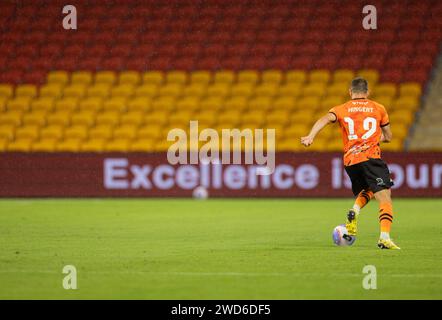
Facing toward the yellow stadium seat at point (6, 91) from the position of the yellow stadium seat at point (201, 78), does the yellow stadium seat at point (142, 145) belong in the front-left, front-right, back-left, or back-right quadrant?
front-left

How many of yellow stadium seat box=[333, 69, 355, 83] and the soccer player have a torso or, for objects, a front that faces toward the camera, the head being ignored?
1

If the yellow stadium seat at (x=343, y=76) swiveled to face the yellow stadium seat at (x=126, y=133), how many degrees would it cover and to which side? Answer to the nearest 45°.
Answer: approximately 90° to its right

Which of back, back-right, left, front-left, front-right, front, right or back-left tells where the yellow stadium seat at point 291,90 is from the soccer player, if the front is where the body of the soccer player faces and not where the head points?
front

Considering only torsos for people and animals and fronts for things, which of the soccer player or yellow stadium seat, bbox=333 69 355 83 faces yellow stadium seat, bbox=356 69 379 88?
the soccer player

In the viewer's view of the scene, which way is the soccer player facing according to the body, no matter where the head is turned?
away from the camera

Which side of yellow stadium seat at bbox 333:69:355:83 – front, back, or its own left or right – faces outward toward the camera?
front

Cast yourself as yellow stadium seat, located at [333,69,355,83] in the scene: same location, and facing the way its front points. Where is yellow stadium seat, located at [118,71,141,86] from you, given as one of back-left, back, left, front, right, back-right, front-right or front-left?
right

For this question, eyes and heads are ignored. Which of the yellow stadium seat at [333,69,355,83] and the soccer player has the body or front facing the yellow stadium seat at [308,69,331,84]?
the soccer player

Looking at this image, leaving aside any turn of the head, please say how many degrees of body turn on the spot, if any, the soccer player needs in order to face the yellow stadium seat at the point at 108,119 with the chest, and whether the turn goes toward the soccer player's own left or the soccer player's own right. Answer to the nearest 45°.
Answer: approximately 45° to the soccer player's own left

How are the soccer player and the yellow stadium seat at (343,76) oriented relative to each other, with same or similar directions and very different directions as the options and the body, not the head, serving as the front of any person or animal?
very different directions

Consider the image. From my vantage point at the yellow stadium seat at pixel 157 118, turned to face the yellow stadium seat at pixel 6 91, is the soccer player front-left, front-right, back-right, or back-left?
back-left

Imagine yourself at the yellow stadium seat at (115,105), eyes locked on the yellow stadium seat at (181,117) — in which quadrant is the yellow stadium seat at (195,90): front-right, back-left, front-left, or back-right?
front-left

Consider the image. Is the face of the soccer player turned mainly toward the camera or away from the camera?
away from the camera

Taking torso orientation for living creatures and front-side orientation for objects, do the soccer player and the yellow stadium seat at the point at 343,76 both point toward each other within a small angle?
yes

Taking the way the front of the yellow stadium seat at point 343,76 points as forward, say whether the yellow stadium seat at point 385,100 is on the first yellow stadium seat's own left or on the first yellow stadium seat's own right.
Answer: on the first yellow stadium seat's own left

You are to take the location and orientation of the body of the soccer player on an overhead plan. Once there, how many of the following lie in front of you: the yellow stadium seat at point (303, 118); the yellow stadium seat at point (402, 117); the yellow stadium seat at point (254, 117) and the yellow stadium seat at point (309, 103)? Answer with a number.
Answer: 4

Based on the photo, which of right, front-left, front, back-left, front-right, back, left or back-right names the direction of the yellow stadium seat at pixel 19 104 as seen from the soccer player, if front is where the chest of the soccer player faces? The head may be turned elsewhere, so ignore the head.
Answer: front-left
